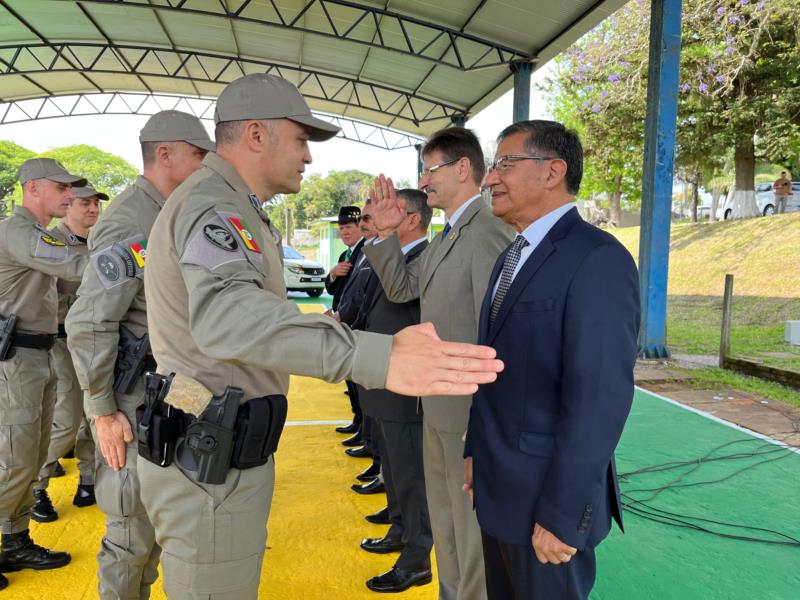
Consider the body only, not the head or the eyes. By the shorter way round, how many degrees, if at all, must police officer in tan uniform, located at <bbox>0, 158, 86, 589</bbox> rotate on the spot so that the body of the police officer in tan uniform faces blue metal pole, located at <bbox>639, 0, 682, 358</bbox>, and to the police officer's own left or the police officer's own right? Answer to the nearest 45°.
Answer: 0° — they already face it

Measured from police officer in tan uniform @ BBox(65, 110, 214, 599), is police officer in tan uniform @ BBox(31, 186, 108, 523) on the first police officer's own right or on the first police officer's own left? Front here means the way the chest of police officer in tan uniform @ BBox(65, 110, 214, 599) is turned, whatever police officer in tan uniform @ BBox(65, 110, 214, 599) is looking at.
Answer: on the first police officer's own left

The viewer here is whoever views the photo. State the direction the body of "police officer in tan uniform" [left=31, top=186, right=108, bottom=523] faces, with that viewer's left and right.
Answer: facing the viewer and to the right of the viewer

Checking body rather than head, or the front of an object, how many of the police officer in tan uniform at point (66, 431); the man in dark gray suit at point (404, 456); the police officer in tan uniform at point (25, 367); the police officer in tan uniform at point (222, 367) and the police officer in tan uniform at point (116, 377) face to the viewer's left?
1

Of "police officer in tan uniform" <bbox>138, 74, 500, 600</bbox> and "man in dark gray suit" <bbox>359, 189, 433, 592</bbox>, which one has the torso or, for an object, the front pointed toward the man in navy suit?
the police officer in tan uniform

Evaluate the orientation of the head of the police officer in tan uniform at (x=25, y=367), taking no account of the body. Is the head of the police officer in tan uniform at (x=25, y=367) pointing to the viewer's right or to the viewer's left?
to the viewer's right

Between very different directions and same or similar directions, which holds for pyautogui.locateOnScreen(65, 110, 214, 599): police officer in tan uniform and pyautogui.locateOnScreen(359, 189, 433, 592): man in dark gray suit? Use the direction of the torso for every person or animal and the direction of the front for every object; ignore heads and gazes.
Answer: very different directions

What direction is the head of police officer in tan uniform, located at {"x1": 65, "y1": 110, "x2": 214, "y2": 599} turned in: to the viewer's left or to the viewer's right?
to the viewer's right

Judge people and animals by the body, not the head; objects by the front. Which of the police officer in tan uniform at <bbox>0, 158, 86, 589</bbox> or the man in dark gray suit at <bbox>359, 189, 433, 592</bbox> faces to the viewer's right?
the police officer in tan uniform

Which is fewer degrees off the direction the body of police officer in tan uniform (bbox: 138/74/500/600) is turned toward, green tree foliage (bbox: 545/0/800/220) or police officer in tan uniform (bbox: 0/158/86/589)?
the green tree foliage

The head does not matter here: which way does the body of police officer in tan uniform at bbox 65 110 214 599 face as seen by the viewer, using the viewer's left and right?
facing to the right of the viewer

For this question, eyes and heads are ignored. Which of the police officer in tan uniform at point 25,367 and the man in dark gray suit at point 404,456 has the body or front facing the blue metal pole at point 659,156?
the police officer in tan uniform

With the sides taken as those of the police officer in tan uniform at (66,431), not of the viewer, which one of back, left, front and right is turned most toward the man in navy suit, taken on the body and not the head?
front

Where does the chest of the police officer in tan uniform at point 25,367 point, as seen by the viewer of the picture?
to the viewer's right

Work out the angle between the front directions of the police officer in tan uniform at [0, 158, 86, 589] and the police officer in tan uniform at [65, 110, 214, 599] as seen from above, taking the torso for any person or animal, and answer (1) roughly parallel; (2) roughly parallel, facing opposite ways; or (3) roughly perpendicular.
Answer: roughly parallel

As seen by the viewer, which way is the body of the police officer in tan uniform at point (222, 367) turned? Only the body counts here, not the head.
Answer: to the viewer's right

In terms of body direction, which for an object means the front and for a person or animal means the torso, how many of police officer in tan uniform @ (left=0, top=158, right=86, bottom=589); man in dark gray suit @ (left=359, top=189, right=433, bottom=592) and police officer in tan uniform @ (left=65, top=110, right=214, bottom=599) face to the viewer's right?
2
